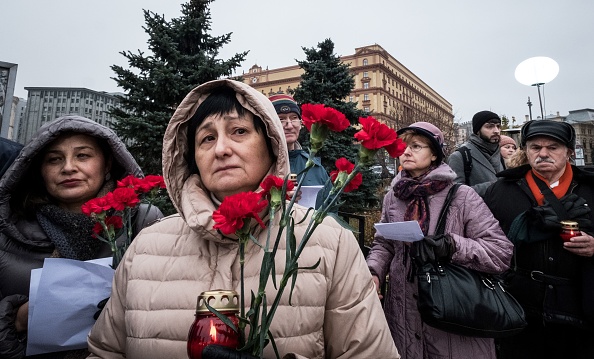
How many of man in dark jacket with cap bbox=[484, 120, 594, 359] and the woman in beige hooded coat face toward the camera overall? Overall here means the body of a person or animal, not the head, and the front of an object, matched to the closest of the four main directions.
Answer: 2

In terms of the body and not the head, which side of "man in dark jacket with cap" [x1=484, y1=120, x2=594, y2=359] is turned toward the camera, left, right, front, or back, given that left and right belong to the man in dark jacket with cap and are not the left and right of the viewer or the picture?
front

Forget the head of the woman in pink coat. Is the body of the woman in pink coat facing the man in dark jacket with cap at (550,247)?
no

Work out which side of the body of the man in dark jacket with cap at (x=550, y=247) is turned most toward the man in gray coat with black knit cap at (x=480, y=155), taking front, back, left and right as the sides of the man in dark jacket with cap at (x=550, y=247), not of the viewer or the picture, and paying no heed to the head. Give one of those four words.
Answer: back

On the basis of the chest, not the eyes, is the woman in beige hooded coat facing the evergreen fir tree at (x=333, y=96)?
no

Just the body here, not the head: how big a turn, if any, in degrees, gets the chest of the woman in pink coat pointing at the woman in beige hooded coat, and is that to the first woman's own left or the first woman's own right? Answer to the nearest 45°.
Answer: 0° — they already face them

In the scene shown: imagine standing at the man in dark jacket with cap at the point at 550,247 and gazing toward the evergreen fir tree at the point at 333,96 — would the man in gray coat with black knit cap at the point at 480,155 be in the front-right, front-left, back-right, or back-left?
front-right

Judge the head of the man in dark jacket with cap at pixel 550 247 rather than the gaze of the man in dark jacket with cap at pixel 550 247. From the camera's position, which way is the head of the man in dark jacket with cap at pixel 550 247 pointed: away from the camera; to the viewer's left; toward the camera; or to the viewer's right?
toward the camera

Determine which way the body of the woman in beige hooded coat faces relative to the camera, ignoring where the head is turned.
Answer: toward the camera

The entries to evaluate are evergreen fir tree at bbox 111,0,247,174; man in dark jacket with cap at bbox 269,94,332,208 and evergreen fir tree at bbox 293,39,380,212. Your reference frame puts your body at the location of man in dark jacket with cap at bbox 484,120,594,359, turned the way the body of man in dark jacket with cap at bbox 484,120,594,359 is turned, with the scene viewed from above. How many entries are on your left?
0

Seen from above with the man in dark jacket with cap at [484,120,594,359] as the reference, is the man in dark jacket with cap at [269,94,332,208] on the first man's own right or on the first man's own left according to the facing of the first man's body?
on the first man's own right

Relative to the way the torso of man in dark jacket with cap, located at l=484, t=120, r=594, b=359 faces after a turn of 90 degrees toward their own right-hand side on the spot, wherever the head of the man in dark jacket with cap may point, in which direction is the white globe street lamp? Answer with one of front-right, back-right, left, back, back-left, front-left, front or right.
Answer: right

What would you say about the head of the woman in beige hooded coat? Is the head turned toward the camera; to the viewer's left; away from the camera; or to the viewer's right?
toward the camera

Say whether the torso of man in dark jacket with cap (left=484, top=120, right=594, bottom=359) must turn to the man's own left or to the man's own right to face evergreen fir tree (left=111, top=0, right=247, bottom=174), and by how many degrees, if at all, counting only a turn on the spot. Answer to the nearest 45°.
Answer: approximately 90° to the man's own right

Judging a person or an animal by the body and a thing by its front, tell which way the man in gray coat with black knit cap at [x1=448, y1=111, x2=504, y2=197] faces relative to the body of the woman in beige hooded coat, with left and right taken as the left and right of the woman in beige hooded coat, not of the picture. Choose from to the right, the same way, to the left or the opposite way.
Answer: the same way

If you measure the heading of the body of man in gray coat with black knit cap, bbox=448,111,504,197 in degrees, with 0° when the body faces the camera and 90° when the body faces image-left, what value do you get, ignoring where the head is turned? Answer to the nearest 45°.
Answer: approximately 315°
